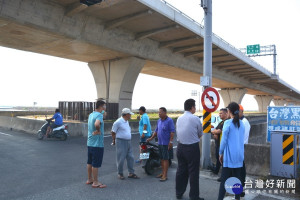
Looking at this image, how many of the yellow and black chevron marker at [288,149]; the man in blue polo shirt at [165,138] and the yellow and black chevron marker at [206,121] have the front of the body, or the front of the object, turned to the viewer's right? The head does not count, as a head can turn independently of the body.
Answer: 0

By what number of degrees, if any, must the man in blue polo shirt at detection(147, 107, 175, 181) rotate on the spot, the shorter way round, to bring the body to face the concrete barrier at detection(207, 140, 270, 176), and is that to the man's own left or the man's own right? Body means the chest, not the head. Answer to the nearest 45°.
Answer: approximately 135° to the man's own left

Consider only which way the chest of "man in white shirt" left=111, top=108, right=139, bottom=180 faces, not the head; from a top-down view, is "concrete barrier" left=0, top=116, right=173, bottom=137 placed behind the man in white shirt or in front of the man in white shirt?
behind

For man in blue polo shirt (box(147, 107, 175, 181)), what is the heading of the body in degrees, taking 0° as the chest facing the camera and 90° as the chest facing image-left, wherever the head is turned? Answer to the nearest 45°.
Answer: approximately 45°

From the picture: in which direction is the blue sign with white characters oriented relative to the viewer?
toward the camera

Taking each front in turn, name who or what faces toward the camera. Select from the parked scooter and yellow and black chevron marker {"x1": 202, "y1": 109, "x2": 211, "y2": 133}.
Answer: the yellow and black chevron marker

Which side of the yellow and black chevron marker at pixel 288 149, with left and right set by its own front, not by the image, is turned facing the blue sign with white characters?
back

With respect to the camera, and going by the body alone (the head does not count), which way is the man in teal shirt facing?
to the viewer's right

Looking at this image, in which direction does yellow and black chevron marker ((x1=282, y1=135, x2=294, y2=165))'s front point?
toward the camera

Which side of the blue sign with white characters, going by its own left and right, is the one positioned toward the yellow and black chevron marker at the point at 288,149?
front

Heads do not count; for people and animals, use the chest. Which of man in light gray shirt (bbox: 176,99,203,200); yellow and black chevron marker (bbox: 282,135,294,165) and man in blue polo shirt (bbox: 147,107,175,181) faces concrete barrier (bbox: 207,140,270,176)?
the man in light gray shirt
